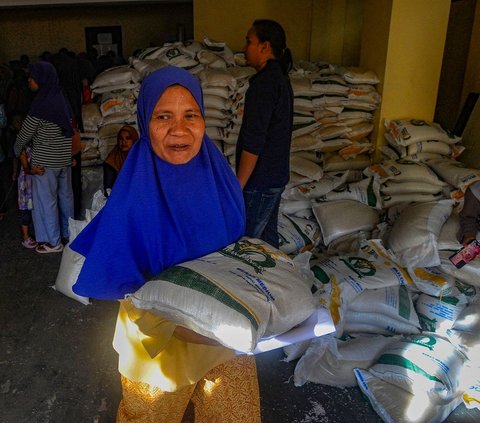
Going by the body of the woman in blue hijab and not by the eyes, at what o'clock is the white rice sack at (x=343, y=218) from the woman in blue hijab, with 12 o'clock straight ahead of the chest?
The white rice sack is roughly at 7 o'clock from the woman in blue hijab.

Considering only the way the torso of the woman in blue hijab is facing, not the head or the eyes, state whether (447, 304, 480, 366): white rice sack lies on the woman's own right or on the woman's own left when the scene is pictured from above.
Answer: on the woman's own left

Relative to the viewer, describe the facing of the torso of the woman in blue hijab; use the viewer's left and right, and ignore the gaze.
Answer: facing the viewer

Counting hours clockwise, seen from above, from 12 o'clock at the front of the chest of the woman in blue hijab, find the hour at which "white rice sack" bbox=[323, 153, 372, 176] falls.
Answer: The white rice sack is roughly at 7 o'clock from the woman in blue hijab.

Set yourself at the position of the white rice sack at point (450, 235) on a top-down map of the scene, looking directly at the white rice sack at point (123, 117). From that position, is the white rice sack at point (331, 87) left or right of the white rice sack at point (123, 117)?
right

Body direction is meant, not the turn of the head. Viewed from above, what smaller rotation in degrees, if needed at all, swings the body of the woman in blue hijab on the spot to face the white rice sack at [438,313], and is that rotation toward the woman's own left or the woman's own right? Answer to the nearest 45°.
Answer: approximately 135° to the woman's own left

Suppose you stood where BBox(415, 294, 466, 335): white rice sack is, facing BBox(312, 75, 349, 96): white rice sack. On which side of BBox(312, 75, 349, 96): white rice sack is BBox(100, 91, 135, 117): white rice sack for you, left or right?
left

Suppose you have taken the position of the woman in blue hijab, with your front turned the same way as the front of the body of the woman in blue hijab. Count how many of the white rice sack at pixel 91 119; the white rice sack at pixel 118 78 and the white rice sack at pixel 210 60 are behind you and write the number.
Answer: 3

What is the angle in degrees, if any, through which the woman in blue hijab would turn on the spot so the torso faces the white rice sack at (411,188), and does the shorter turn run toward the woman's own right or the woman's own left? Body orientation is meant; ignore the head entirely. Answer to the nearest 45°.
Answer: approximately 135° to the woman's own left
